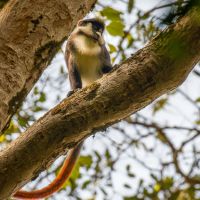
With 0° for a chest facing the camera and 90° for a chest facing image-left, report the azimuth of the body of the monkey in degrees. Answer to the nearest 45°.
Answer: approximately 0°
